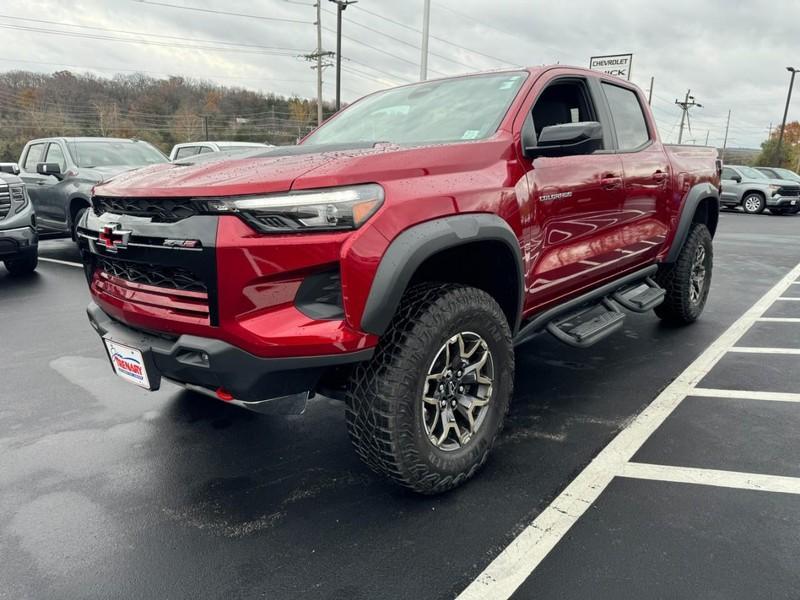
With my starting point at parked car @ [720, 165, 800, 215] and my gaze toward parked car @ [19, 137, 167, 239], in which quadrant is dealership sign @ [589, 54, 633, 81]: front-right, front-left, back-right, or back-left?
back-right

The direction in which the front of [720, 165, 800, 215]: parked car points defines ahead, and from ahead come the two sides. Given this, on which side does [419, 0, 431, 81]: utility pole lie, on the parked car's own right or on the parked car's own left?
on the parked car's own right

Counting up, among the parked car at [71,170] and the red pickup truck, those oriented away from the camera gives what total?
0

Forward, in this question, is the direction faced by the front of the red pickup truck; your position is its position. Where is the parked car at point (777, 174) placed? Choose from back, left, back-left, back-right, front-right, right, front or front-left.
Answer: back

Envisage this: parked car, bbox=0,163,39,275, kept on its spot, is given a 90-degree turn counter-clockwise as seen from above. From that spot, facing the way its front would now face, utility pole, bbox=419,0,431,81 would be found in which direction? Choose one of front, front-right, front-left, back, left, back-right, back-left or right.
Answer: front

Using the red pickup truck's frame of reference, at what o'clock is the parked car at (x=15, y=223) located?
The parked car is roughly at 3 o'clock from the red pickup truck.

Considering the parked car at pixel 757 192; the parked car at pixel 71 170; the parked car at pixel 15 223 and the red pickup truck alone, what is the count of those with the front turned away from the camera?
0

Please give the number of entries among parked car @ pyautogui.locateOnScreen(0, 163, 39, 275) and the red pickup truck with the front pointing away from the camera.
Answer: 0

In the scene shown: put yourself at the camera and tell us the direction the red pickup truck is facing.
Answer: facing the viewer and to the left of the viewer

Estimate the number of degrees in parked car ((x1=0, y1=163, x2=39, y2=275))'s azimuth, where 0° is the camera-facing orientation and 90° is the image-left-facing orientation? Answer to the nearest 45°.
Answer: approximately 315°

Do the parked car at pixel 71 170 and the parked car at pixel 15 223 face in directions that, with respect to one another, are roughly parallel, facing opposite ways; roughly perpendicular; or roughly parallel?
roughly parallel

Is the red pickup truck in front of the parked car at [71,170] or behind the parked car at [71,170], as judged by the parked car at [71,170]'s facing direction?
in front
